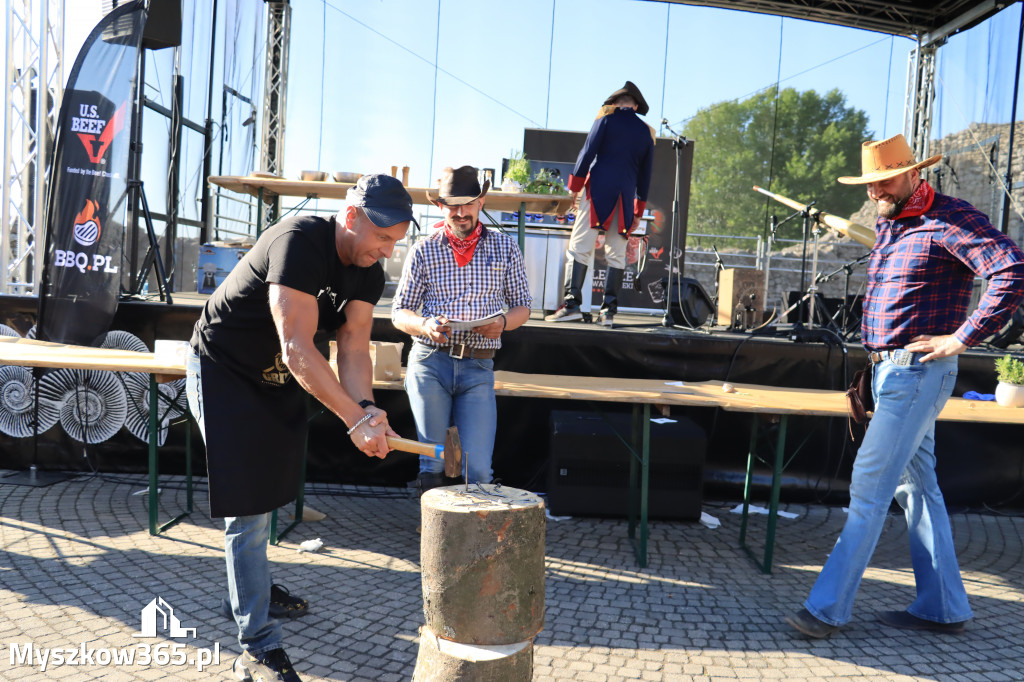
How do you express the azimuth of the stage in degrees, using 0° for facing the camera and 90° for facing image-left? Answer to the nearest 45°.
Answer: approximately 0°

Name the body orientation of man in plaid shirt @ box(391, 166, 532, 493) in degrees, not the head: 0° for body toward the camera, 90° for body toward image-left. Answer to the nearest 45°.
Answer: approximately 0°

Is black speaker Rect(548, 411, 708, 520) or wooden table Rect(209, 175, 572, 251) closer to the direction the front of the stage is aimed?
the black speaker

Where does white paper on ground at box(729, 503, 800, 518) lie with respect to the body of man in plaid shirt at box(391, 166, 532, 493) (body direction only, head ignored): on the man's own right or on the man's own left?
on the man's own left

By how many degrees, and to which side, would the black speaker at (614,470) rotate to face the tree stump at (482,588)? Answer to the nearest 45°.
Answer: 0° — it already faces it

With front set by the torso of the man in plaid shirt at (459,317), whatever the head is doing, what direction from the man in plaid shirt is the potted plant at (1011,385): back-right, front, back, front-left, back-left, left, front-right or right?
left

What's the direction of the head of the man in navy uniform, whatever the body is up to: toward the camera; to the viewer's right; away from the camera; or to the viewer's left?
away from the camera

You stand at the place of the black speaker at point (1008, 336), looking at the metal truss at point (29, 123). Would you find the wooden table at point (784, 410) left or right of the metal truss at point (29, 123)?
left

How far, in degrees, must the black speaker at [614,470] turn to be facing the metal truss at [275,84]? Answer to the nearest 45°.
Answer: approximately 135° to its right

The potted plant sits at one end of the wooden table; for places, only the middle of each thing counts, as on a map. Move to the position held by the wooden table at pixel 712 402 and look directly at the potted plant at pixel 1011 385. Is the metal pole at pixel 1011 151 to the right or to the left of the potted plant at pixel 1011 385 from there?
left
